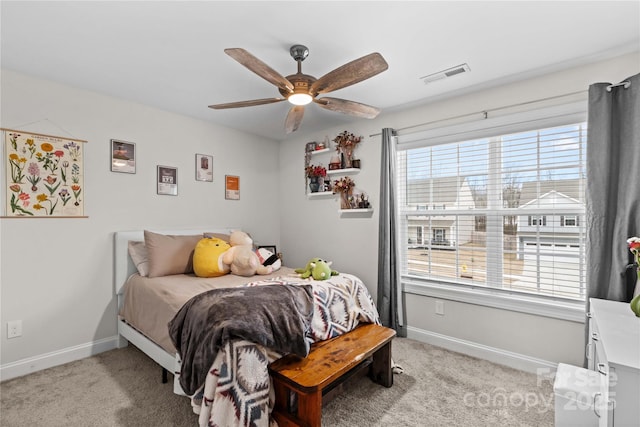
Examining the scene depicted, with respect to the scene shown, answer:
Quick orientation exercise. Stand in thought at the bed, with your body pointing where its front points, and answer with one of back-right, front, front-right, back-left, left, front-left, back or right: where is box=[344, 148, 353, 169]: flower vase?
left

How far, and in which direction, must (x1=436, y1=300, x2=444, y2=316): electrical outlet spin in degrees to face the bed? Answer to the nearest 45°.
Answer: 0° — it already faces it

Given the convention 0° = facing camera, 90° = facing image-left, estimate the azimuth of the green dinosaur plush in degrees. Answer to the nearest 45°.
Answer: approximately 0°

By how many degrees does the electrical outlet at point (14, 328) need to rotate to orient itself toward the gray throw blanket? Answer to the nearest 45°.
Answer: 0° — it already faces it

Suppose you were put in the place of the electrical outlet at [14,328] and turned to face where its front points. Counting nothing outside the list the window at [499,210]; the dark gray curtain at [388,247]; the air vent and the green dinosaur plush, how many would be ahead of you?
4

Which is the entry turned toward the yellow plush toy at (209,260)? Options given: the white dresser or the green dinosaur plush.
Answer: the white dresser

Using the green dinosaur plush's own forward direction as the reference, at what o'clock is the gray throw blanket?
The gray throw blanket is roughly at 1 o'clock from the green dinosaur plush.

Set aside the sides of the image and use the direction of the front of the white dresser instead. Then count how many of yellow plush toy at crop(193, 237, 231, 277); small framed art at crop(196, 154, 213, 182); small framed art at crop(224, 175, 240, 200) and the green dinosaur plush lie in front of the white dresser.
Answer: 4

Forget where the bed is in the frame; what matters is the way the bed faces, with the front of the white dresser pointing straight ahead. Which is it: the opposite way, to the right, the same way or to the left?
the opposite way

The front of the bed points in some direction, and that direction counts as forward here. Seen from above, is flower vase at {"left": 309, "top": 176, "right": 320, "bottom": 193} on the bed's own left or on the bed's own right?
on the bed's own left

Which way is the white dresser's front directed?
to the viewer's left

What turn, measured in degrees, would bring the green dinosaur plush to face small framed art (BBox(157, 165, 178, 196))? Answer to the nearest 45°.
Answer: approximately 135° to its right
